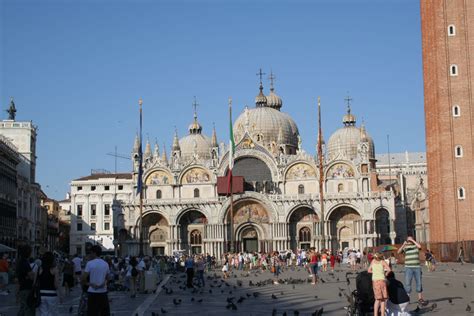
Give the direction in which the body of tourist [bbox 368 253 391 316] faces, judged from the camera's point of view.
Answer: away from the camera

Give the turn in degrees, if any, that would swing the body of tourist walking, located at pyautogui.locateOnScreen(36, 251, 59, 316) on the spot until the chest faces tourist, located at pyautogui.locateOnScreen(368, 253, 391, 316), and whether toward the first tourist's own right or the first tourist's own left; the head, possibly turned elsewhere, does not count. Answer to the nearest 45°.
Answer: approximately 90° to the first tourist's own right

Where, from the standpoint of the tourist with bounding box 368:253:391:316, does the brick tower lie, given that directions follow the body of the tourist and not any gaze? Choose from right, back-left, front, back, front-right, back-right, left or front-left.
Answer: front

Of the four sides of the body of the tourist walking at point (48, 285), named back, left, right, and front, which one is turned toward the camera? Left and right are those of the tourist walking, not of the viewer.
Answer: back

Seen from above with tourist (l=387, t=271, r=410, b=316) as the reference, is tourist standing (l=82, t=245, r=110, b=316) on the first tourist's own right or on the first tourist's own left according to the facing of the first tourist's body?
on the first tourist's own left

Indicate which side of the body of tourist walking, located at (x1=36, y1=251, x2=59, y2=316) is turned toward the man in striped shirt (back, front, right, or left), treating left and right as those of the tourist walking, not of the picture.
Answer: right

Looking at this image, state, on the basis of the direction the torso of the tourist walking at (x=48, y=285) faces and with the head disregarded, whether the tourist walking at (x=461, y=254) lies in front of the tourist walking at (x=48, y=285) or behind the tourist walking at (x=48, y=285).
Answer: in front
